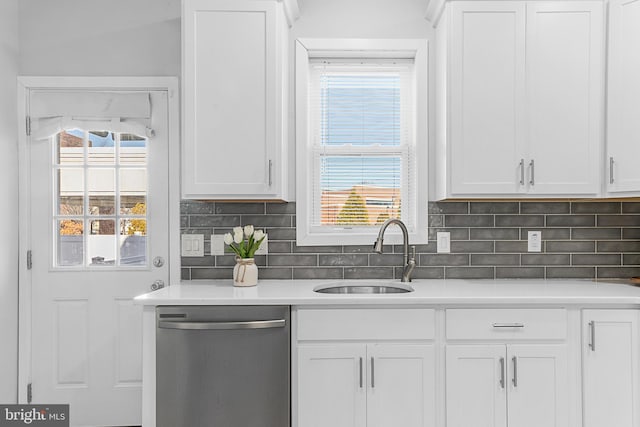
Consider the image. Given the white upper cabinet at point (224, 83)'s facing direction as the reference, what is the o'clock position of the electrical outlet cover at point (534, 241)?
The electrical outlet cover is roughly at 9 o'clock from the white upper cabinet.

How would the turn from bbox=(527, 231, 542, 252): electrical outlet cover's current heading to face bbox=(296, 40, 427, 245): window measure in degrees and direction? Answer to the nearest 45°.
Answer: approximately 90° to its right

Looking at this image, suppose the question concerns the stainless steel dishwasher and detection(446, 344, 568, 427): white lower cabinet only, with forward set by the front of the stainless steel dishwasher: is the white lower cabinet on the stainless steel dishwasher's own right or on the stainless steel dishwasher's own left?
on the stainless steel dishwasher's own left

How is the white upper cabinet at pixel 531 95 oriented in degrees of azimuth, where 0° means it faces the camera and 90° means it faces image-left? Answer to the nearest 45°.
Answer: approximately 0°
